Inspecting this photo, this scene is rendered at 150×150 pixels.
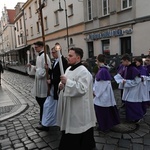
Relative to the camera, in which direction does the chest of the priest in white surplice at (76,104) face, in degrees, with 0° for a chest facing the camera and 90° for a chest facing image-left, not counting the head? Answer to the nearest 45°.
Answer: approximately 90°
